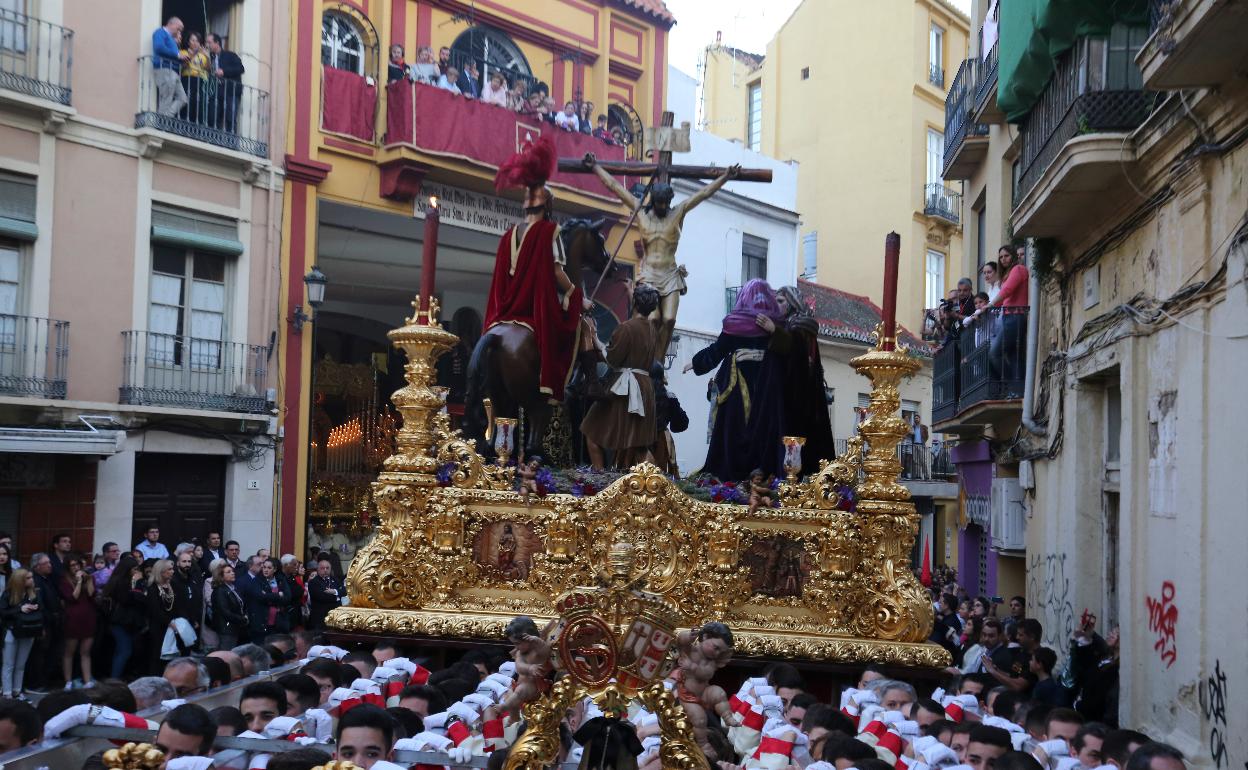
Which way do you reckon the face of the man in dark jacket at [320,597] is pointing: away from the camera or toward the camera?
toward the camera

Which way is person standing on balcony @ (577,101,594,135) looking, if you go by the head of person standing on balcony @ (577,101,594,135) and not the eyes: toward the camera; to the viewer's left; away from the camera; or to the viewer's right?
toward the camera

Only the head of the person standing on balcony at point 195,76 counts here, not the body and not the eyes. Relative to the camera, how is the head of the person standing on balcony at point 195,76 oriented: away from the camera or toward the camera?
toward the camera

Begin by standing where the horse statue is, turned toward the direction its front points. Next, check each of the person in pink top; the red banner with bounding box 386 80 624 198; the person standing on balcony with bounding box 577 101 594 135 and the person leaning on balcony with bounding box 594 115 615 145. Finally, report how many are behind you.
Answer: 0

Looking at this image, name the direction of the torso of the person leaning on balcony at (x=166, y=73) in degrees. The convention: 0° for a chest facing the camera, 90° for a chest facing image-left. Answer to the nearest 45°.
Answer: approximately 270°

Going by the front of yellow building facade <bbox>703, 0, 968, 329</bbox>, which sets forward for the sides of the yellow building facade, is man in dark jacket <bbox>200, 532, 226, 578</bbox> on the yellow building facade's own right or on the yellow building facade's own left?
on the yellow building facade's own right

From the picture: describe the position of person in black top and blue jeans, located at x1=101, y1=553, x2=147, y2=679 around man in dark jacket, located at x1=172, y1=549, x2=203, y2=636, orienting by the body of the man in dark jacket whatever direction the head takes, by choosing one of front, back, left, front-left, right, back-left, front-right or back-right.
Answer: right

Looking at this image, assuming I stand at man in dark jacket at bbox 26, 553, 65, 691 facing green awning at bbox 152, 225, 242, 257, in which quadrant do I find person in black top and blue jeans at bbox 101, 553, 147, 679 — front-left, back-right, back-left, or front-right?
front-right

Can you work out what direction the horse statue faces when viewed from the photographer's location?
facing away from the viewer and to the right of the viewer

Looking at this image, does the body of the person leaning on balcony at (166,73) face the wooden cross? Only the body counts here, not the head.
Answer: no

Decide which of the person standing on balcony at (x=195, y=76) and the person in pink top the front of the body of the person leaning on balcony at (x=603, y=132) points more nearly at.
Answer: the person in pink top

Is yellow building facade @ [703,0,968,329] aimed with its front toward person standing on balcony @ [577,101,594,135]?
no

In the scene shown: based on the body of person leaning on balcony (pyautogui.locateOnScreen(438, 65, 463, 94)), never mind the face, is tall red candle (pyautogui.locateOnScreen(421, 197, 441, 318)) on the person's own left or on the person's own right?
on the person's own right

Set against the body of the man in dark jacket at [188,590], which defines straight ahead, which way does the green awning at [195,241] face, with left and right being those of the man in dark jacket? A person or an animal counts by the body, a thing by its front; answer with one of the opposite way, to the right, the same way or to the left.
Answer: the same way

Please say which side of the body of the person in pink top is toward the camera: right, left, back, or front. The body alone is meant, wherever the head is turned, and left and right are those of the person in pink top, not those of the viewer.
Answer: left

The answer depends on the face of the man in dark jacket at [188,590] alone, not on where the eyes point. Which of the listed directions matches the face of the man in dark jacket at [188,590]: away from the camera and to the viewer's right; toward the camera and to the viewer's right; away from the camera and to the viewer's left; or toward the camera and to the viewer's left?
toward the camera and to the viewer's right

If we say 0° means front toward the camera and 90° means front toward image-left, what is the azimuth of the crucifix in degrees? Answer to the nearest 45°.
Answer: approximately 0°
